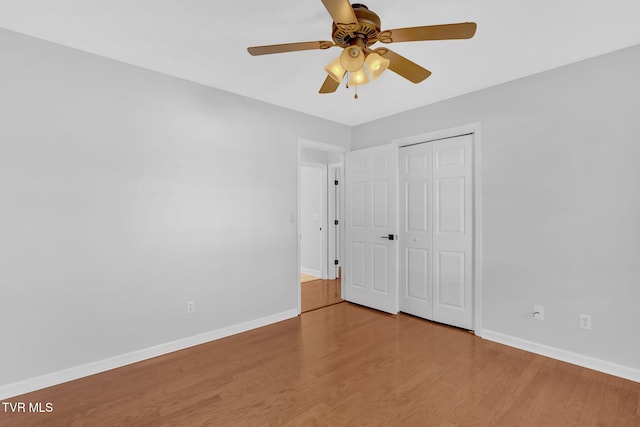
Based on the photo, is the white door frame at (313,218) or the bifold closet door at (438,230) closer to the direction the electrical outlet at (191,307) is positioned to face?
the bifold closet door

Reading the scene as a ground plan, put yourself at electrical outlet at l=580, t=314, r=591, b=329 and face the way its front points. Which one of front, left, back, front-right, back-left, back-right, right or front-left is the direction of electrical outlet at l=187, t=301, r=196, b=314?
front-right

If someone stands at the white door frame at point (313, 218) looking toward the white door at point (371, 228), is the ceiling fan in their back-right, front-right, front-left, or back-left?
front-right

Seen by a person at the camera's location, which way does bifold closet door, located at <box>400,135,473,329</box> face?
facing the viewer and to the left of the viewer
